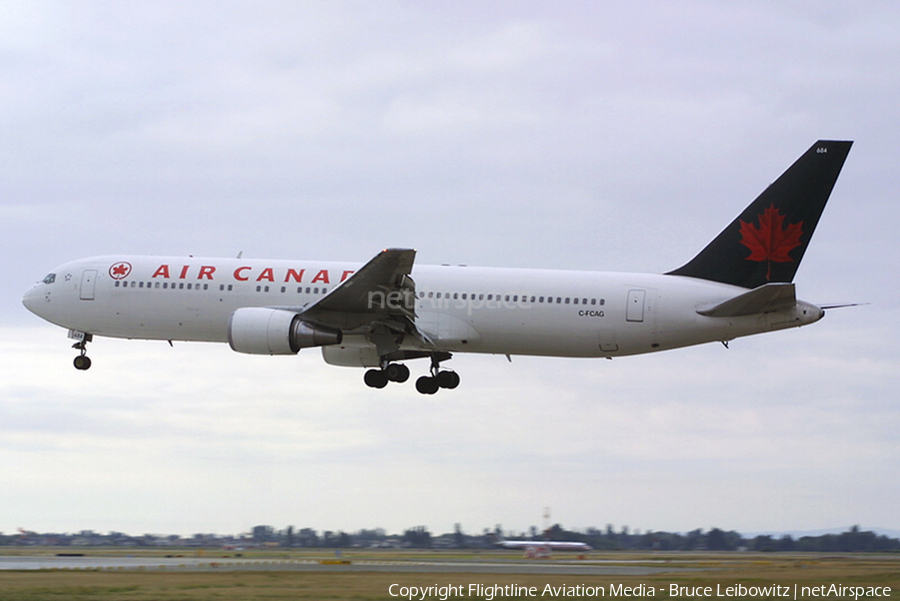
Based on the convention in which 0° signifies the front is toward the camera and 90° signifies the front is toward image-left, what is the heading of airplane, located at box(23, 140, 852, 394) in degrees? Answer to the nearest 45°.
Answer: approximately 90°
